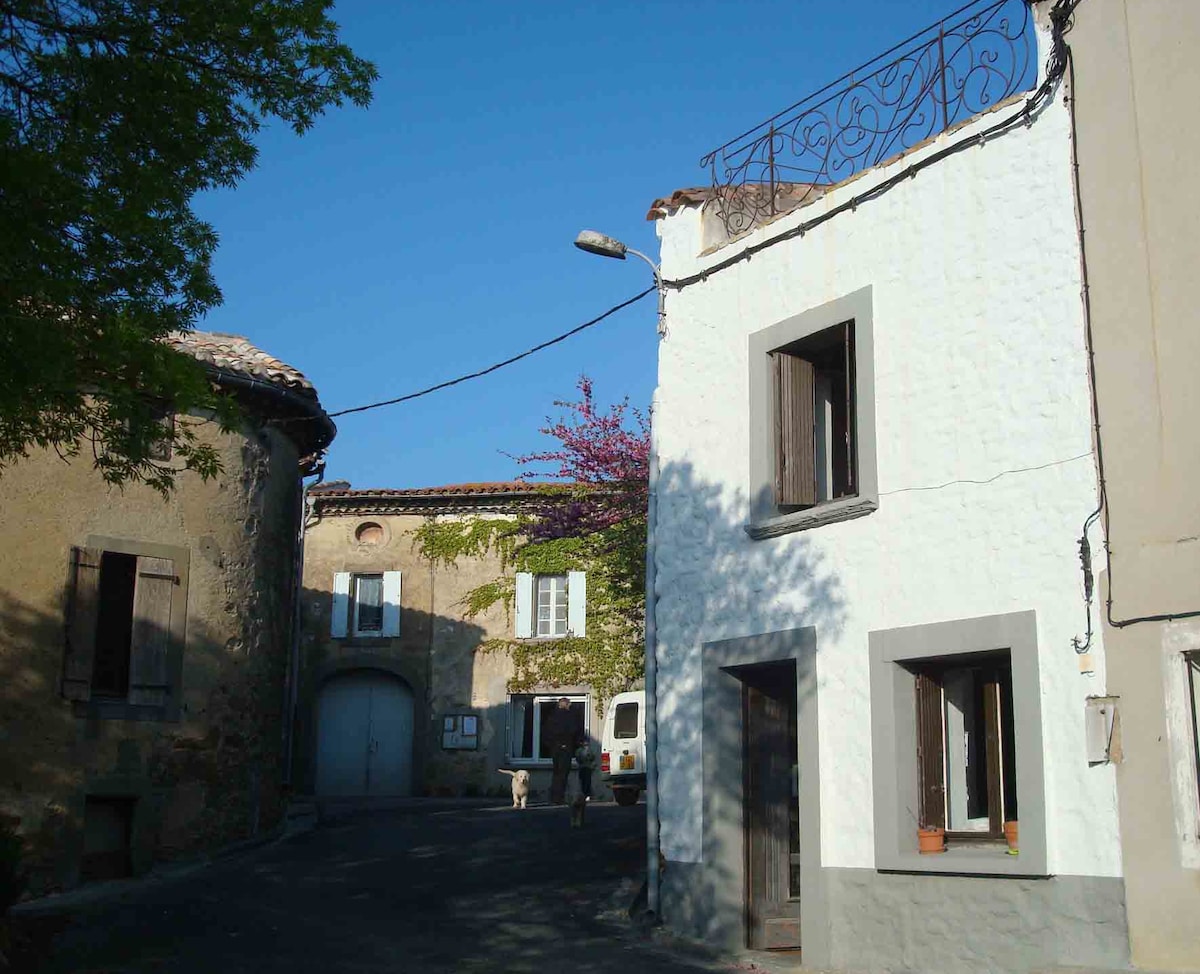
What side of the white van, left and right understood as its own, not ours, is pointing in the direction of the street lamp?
back

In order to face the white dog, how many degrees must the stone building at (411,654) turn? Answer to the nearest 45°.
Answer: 0° — it already faces it

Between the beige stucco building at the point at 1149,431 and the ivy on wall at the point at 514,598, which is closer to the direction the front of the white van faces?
the ivy on wall

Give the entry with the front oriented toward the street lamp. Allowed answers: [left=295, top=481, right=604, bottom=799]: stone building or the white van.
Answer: the stone building

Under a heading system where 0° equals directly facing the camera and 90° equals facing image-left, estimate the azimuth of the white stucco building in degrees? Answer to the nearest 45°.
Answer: approximately 45°

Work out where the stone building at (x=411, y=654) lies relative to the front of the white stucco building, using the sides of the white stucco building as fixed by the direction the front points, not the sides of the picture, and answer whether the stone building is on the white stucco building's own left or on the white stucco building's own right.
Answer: on the white stucco building's own right

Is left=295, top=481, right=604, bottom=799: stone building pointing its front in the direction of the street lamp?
yes

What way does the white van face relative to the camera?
away from the camera

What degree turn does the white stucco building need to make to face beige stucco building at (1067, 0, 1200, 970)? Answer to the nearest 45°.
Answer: approximately 90° to its left
